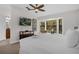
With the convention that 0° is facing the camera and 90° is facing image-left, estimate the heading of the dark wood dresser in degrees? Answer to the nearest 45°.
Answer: approximately 315°

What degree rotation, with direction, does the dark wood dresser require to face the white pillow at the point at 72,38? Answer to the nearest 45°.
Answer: approximately 45° to its left
